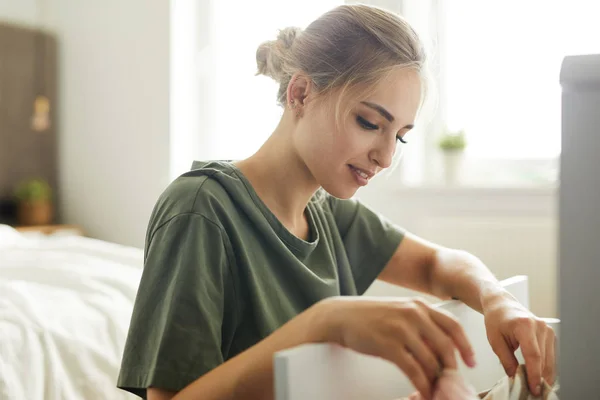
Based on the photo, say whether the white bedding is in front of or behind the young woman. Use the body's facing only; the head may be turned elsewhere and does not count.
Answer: behind

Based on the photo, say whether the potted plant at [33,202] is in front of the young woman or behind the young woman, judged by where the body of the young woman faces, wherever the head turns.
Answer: behind

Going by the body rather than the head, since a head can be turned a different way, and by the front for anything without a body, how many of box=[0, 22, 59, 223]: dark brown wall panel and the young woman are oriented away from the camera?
0

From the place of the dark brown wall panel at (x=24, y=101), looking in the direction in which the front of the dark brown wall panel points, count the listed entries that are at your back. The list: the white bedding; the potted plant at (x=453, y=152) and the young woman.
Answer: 0

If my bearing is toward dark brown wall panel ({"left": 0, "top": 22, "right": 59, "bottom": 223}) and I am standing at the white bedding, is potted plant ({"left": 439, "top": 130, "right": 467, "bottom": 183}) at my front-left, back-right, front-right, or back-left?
front-right

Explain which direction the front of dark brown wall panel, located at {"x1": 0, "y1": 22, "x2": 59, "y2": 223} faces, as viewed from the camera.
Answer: facing the viewer and to the right of the viewer

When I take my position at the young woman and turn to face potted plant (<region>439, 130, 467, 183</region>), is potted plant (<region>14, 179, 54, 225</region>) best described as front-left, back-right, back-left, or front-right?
front-left

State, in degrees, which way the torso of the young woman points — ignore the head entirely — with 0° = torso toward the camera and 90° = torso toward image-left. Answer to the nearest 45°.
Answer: approximately 315°

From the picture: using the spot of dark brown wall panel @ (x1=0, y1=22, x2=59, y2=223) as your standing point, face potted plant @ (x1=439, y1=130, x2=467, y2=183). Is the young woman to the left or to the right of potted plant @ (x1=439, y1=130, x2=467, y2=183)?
right

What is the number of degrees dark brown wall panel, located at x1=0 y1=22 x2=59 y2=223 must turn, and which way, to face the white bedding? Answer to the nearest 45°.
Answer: approximately 45° to its right

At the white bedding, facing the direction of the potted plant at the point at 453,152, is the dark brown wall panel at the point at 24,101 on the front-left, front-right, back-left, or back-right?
front-left

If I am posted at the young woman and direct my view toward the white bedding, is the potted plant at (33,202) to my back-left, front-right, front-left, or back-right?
front-right

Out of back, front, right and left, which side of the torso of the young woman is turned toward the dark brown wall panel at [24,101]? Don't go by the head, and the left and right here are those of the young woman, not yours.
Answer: back

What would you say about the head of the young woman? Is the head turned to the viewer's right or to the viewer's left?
to the viewer's right

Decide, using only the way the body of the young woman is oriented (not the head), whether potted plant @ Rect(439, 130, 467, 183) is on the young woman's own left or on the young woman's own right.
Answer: on the young woman's own left

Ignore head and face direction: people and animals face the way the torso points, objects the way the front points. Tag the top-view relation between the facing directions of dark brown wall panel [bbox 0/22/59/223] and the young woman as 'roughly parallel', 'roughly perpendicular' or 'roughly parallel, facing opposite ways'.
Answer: roughly parallel
